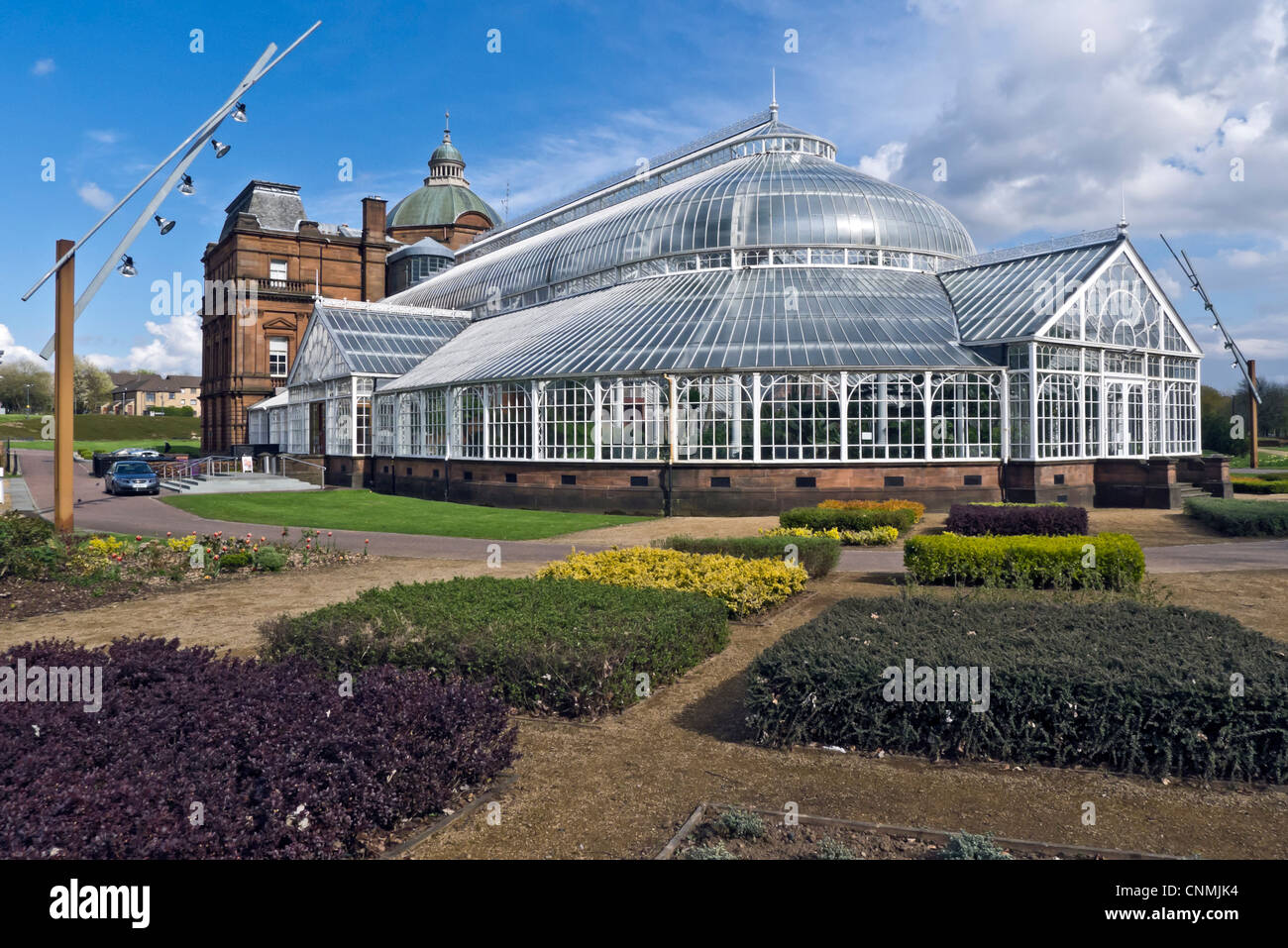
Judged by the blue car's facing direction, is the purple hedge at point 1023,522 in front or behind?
in front

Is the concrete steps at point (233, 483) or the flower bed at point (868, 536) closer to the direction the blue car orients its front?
the flower bed

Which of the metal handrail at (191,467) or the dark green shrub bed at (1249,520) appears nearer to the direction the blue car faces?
the dark green shrub bed

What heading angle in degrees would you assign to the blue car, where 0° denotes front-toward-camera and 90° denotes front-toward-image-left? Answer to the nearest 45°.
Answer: approximately 315°
